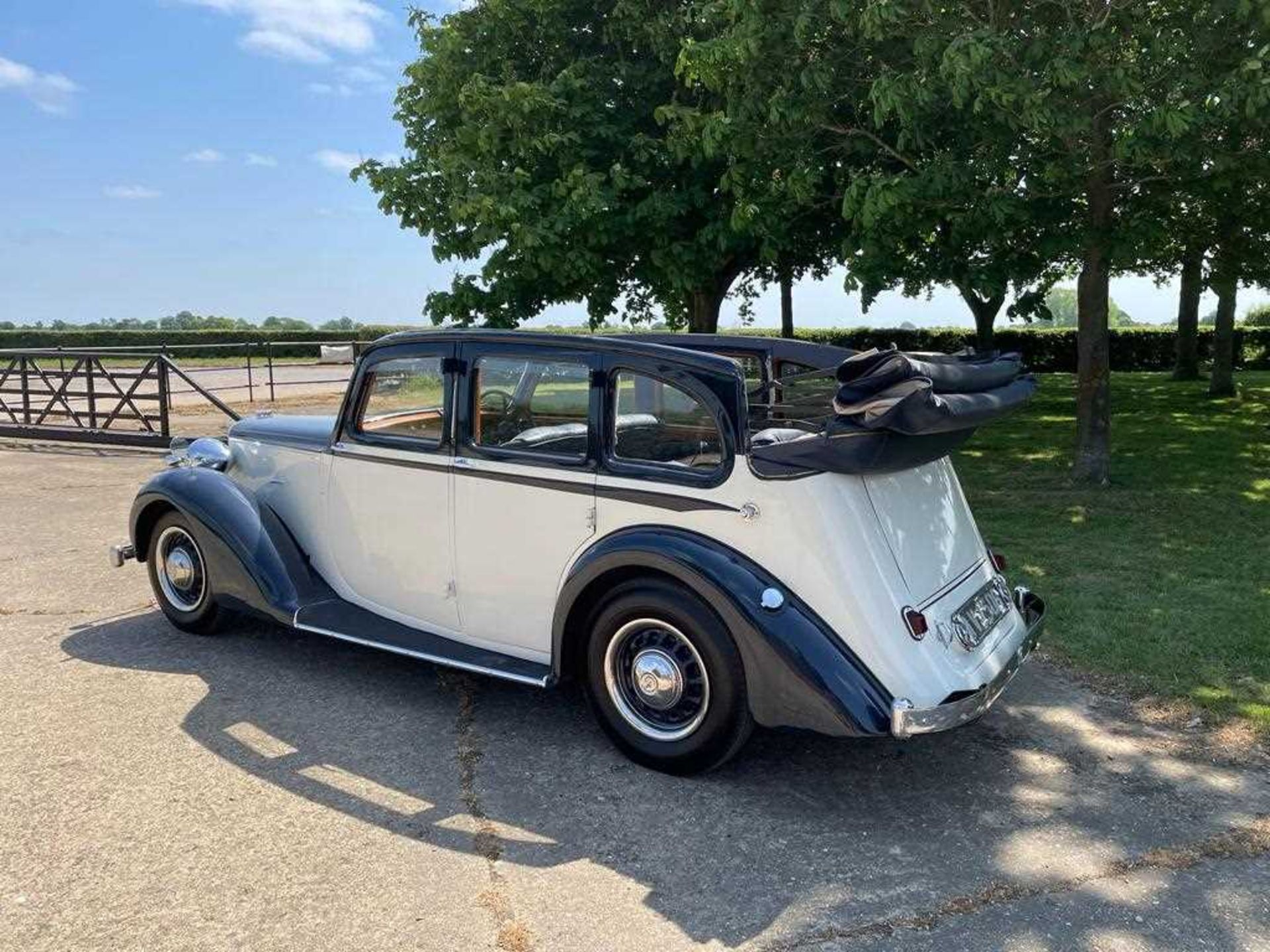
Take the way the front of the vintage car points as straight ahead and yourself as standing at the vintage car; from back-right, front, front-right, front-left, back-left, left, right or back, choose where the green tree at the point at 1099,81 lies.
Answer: right

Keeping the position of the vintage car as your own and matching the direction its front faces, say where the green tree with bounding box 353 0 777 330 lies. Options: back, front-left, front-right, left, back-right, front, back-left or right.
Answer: front-right

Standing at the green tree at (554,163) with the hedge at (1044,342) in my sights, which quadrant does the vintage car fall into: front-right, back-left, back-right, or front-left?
back-right

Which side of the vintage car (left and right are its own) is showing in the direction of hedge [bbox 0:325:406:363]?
front

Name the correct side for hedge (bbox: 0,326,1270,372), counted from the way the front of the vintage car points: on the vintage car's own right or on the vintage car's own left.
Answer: on the vintage car's own right

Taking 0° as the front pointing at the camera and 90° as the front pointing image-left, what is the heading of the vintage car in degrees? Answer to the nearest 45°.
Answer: approximately 135°

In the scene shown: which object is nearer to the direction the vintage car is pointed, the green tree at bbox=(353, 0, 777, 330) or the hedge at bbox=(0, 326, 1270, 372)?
the green tree
